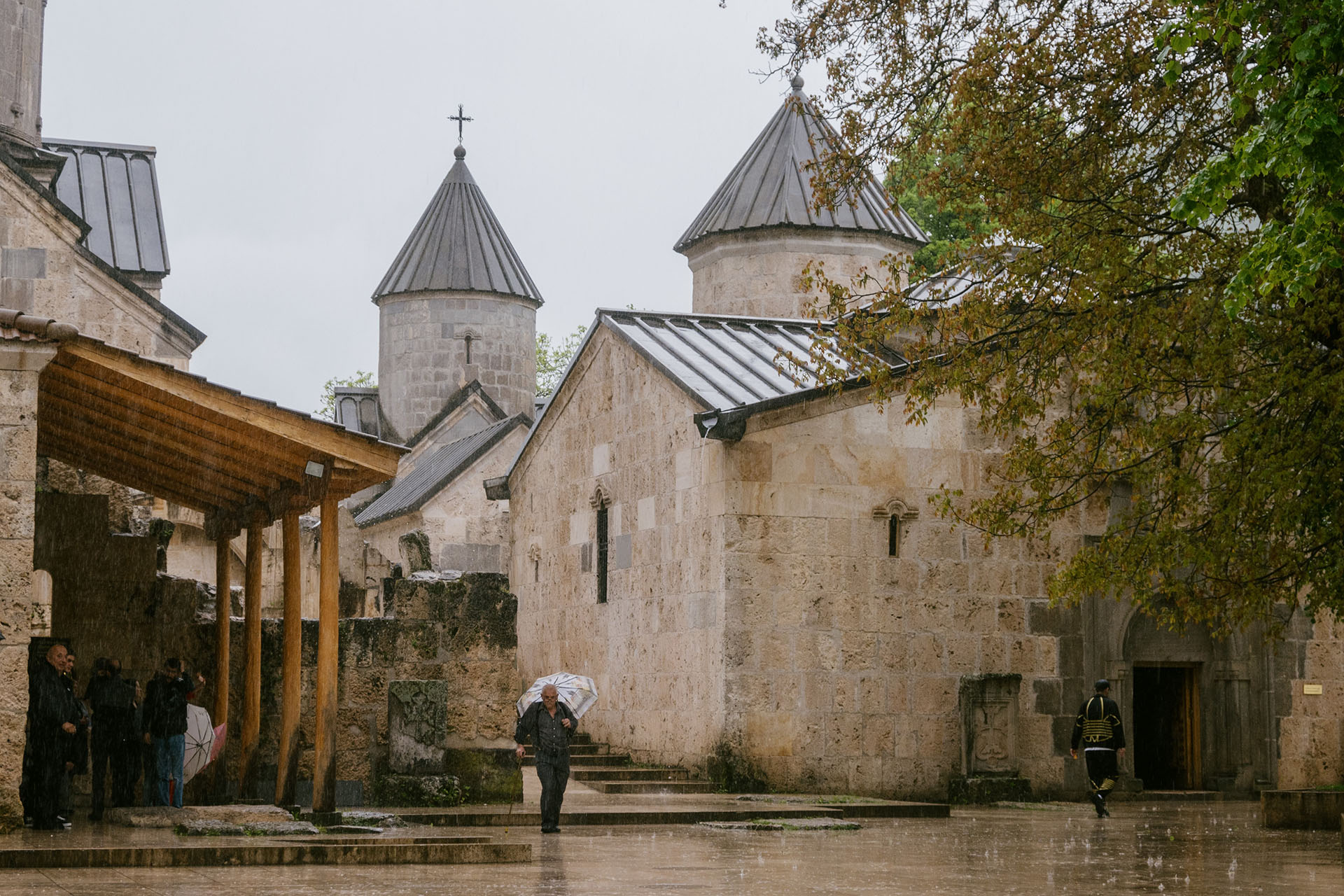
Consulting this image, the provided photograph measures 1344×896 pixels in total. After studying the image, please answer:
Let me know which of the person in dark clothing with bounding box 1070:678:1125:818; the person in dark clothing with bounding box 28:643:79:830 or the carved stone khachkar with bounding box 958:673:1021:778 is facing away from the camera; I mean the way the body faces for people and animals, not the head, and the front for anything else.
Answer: the person in dark clothing with bounding box 1070:678:1125:818

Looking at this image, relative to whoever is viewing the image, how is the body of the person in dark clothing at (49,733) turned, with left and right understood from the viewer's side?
facing to the right of the viewer

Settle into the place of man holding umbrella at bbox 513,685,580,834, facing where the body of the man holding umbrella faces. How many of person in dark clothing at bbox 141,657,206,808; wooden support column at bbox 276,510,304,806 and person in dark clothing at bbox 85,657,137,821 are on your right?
3

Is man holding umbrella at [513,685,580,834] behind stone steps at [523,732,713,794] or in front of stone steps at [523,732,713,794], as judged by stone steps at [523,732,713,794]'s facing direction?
in front

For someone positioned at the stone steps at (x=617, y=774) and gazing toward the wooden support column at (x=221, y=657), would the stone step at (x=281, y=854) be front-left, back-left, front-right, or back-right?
front-left

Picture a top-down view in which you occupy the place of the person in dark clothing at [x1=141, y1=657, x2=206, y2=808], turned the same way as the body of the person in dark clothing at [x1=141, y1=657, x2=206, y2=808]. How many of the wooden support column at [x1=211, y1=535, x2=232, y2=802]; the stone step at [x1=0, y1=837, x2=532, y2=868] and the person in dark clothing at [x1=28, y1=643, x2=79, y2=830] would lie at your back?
1

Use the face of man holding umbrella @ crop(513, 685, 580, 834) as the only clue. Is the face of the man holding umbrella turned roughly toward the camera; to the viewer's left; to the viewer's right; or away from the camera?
toward the camera

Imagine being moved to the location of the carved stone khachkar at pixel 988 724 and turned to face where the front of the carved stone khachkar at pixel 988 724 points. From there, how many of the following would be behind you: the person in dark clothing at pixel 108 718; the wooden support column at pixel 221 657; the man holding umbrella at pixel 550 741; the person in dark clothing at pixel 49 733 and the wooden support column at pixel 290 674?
0

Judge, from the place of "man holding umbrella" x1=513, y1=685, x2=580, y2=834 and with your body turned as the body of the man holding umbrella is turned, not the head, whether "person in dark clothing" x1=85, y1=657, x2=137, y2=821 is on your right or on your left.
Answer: on your right

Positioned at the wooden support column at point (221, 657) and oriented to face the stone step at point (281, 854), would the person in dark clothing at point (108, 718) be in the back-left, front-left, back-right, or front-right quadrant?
front-right

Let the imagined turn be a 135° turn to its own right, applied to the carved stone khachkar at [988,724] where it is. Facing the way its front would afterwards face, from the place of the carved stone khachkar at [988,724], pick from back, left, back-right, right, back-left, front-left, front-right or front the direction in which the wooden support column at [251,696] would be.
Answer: left

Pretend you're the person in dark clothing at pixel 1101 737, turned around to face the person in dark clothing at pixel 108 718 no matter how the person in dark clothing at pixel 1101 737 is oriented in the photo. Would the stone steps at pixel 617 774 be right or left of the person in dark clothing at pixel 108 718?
right

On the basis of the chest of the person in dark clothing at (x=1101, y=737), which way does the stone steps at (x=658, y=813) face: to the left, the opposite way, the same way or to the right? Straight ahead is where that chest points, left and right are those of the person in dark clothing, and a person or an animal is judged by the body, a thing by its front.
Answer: the opposite way

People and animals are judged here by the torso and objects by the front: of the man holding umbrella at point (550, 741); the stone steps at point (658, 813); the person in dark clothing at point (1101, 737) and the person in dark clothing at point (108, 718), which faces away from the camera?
the person in dark clothing at point (1101, 737)

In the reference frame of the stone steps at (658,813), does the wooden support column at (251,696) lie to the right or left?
on its right

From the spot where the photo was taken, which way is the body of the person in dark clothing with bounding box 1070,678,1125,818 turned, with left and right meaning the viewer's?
facing away from the viewer

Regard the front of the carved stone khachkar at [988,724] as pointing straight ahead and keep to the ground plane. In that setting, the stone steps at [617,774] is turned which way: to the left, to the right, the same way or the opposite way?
the same way
